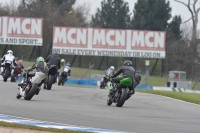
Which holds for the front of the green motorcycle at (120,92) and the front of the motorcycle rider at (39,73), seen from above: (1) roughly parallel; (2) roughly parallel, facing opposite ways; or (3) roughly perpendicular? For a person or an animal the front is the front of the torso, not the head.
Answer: roughly parallel

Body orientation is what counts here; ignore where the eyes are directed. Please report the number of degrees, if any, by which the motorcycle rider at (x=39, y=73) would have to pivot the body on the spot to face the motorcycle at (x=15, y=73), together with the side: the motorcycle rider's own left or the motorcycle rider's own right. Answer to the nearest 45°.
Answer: approximately 45° to the motorcycle rider's own right

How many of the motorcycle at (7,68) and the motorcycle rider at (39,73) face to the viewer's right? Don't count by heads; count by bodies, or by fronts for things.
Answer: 0
